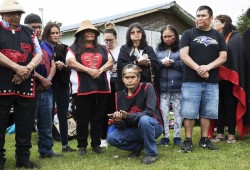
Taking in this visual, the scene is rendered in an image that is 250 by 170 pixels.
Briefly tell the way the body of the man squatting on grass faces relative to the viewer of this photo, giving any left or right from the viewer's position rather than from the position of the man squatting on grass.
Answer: facing the viewer and to the left of the viewer
